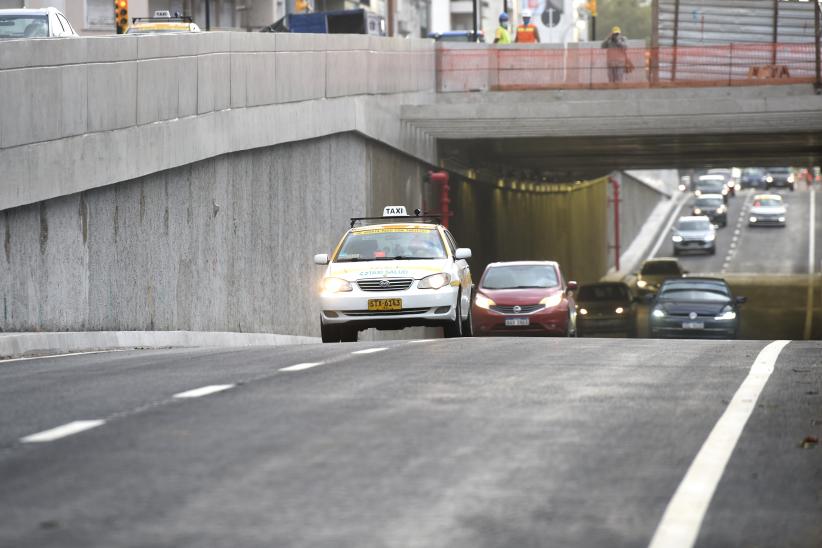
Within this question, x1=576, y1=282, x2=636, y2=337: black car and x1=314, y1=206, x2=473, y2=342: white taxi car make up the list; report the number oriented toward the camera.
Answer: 2

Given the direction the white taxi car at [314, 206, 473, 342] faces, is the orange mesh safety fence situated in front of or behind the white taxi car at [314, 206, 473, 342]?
behind

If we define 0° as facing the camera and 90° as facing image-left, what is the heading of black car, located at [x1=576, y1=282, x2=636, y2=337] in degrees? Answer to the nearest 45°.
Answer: approximately 0°

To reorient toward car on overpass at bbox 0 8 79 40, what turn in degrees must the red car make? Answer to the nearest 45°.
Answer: approximately 90° to its right

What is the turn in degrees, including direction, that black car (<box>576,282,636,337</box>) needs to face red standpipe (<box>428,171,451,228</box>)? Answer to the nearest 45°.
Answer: approximately 135° to its right

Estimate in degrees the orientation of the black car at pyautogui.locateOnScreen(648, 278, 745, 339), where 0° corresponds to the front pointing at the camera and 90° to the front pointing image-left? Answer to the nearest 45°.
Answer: approximately 0°

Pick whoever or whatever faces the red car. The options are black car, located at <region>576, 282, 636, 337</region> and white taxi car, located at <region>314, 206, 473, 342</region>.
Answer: the black car

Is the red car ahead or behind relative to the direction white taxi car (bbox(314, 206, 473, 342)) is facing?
behind
